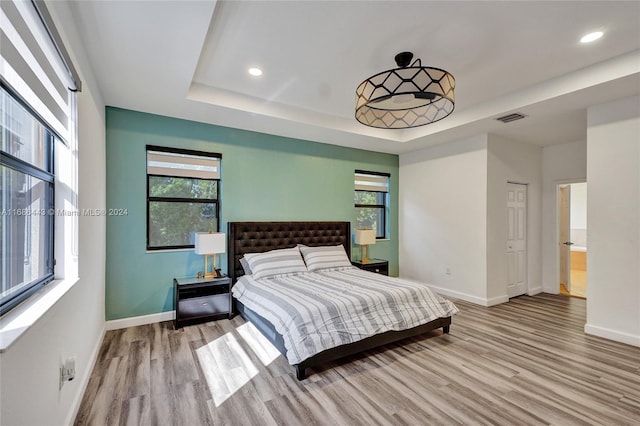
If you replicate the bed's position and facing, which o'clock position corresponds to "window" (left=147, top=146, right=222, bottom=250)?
The window is roughly at 4 o'clock from the bed.

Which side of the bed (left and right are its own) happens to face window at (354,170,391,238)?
left

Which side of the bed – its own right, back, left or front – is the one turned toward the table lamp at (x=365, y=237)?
left

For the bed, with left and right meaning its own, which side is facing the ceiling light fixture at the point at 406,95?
front

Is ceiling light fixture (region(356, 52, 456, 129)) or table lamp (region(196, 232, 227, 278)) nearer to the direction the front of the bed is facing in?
the ceiling light fixture

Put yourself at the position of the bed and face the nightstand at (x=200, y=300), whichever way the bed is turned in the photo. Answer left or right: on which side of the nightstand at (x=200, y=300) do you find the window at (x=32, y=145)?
left

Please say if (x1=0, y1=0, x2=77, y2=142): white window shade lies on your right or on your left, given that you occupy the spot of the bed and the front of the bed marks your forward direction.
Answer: on your right

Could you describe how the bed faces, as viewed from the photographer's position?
facing the viewer and to the right of the viewer

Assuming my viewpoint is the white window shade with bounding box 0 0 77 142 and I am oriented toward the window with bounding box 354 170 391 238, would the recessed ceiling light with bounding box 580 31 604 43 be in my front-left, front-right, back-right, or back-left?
front-right

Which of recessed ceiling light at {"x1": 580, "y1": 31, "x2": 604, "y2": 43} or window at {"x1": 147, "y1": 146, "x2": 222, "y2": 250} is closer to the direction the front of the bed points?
the recessed ceiling light

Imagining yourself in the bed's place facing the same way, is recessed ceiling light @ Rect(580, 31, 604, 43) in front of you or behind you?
in front
